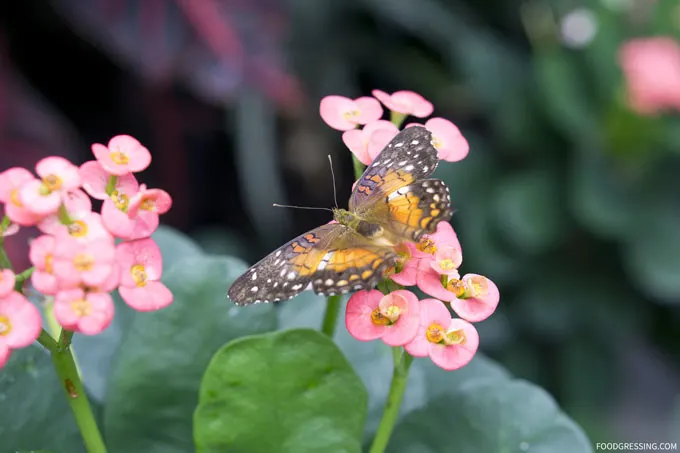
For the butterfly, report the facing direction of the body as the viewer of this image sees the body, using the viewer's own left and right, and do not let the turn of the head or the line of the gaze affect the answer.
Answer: facing away from the viewer and to the left of the viewer
